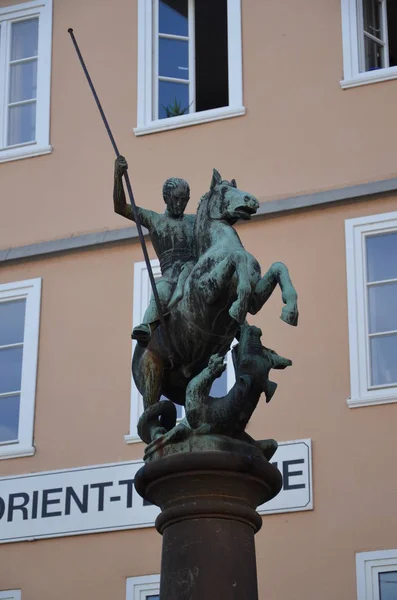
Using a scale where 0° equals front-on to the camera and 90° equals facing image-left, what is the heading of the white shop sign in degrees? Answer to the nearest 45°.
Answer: approximately 0°

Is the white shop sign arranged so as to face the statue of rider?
yes

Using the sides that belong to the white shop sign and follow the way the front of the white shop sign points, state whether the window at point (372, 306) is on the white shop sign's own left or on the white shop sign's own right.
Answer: on the white shop sign's own left

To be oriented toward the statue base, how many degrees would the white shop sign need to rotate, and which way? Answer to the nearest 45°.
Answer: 0° — it already faces it
